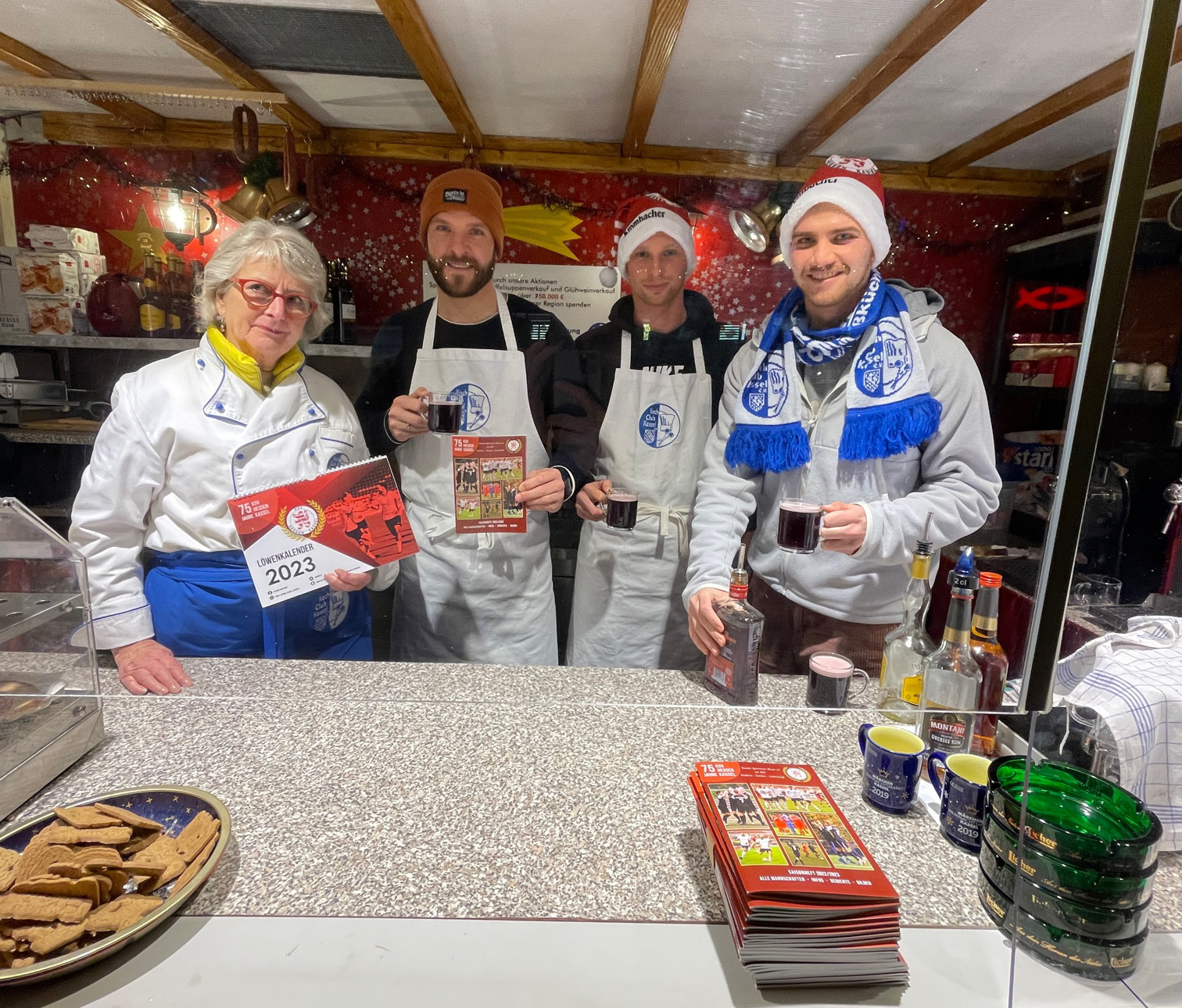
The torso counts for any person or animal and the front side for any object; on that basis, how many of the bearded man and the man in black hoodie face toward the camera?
2

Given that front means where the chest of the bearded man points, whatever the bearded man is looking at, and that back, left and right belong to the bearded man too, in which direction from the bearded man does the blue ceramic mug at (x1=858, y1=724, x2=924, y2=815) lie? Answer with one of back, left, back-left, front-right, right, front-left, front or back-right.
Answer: front-left

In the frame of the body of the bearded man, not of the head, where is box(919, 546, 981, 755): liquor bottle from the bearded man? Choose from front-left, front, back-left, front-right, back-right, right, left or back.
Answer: front-left

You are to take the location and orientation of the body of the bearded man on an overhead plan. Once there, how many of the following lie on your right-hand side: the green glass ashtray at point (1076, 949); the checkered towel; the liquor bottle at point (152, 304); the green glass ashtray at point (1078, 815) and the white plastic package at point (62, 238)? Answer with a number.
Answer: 2

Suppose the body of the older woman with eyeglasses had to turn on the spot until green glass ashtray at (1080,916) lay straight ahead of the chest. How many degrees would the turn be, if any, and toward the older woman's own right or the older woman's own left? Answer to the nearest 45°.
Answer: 0° — they already face it

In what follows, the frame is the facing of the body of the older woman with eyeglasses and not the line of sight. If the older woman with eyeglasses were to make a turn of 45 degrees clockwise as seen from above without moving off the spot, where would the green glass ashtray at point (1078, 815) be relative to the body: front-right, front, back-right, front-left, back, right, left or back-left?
front-left

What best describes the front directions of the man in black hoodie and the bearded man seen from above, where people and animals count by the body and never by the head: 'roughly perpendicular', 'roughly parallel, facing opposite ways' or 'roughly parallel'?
roughly parallel

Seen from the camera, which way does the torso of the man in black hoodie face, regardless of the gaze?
toward the camera

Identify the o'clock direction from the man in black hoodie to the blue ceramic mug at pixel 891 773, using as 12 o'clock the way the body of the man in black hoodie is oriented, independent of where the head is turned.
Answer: The blue ceramic mug is roughly at 11 o'clock from the man in black hoodie.

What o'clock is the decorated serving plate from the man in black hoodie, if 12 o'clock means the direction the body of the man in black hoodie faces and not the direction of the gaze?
The decorated serving plate is roughly at 1 o'clock from the man in black hoodie.

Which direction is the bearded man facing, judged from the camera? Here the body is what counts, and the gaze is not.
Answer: toward the camera
